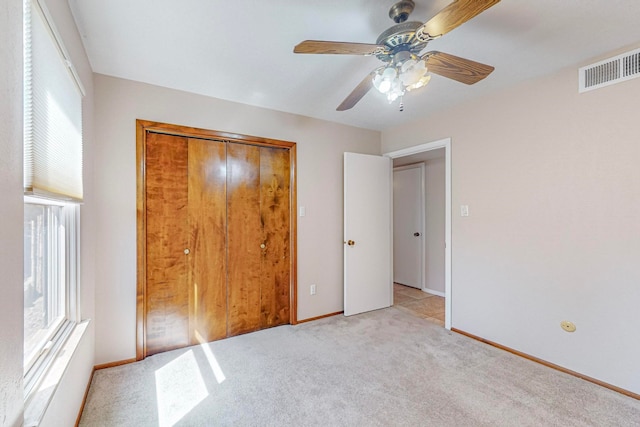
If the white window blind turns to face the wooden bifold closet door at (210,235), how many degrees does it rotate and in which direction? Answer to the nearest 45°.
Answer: approximately 45° to its left

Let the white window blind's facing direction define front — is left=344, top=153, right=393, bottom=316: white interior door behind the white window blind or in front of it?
in front

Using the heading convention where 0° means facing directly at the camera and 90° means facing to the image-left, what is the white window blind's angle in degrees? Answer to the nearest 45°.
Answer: approximately 270°

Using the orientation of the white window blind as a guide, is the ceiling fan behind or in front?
in front

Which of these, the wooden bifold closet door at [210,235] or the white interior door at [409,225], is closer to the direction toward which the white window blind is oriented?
the white interior door

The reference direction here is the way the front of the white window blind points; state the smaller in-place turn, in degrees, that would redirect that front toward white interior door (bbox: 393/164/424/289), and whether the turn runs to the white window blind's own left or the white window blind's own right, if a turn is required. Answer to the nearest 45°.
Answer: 0° — it already faces it
